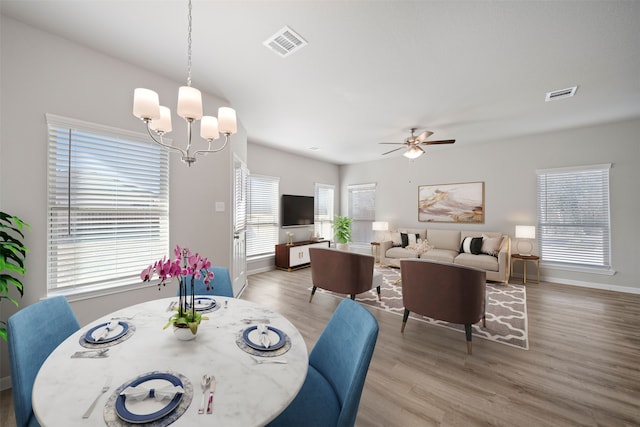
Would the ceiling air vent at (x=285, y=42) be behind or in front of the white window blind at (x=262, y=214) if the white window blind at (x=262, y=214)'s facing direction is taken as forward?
in front

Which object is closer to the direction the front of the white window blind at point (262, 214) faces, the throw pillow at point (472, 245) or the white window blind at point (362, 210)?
the throw pillow

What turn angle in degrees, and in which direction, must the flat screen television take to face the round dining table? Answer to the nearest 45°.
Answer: approximately 45° to its right

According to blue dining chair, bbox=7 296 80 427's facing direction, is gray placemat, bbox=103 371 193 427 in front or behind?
in front

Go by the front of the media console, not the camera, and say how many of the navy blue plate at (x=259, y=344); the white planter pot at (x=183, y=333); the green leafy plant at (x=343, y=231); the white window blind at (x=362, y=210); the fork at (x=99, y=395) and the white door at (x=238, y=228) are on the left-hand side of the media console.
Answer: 2

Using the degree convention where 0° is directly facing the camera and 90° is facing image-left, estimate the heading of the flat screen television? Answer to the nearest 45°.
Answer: approximately 315°

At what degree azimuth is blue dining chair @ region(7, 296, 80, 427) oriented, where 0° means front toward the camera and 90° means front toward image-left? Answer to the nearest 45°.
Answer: approximately 315°

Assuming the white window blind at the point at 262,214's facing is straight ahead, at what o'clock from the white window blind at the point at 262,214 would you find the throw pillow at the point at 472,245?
The throw pillow is roughly at 11 o'clock from the white window blind.

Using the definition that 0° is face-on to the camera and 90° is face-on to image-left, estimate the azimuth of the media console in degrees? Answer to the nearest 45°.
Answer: approximately 315°

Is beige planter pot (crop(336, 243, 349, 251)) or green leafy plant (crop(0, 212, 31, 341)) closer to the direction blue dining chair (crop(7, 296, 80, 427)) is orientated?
the beige planter pot

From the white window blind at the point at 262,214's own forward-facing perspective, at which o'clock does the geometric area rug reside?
The geometric area rug is roughly at 12 o'clock from the white window blind.

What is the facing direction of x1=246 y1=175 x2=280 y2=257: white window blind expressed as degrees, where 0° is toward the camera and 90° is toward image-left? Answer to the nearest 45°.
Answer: approximately 315°

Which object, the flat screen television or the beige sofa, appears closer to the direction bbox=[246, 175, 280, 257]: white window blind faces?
the beige sofa
